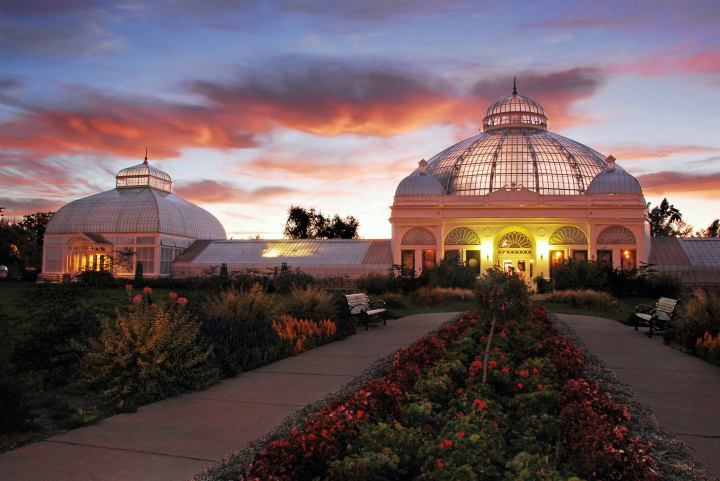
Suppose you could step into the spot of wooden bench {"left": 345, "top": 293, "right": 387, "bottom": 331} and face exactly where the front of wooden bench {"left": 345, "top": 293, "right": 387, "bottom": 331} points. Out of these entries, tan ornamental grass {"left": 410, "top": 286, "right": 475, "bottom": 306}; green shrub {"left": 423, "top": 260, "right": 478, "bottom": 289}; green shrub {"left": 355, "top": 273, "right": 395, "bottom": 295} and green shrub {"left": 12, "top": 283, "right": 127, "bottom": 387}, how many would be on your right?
1

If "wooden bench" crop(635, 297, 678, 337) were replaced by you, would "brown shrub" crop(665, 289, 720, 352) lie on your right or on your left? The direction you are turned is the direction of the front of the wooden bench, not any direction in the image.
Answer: on your left

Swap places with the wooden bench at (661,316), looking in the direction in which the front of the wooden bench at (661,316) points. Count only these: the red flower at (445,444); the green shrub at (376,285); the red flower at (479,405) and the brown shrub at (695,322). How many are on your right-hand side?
1

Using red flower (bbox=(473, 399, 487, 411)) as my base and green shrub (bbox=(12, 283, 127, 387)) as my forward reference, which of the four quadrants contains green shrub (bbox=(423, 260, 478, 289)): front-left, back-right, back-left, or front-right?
front-right

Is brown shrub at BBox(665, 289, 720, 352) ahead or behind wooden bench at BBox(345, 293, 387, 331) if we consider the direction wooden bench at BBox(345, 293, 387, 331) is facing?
ahead

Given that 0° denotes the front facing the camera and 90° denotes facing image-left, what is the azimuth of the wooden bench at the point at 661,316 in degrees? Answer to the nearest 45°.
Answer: approximately 45°

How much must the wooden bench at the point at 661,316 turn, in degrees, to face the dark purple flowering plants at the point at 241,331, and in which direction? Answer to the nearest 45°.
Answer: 0° — it already faces it

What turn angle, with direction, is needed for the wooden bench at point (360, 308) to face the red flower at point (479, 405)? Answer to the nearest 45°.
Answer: approximately 45° to its right

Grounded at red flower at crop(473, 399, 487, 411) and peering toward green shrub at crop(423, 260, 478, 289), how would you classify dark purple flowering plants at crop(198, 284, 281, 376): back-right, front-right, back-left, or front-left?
front-left

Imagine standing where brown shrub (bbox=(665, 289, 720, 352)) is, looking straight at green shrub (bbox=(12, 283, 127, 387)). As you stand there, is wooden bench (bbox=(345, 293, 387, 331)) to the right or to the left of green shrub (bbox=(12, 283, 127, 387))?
right

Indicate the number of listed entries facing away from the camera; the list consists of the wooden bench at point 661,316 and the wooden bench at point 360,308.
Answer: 0

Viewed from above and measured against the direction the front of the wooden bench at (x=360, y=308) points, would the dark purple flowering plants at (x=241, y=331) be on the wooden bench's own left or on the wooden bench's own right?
on the wooden bench's own right

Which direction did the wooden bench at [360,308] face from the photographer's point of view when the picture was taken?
facing the viewer and to the right of the viewer
